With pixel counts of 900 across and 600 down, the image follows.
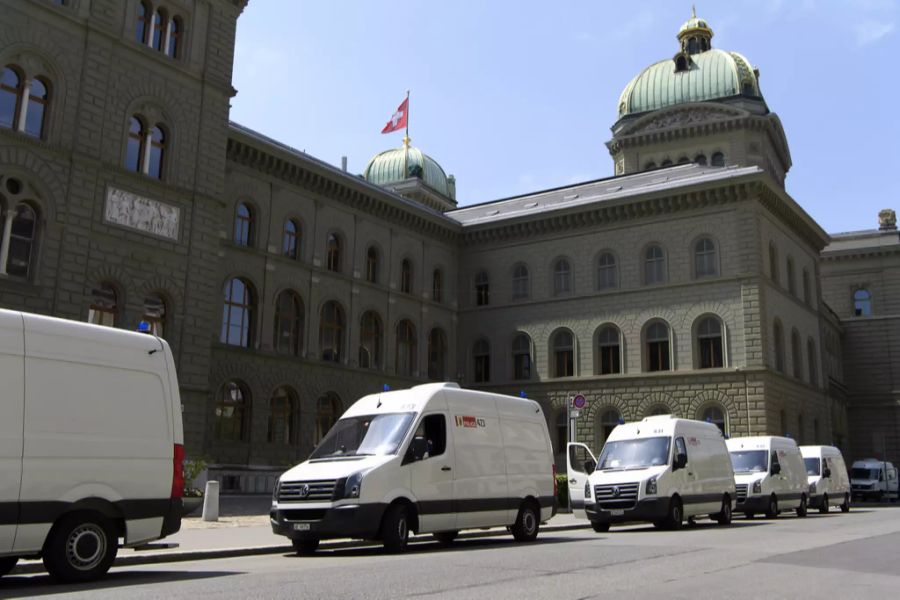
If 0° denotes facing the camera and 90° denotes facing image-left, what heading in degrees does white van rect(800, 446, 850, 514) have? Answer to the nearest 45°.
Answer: approximately 45°

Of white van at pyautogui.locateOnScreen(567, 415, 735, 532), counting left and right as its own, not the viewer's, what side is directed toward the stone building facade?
right

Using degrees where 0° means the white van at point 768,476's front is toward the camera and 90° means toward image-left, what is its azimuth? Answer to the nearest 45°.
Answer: approximately 45°

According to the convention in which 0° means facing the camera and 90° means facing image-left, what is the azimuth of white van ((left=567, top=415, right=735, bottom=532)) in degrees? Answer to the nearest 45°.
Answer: approximately 45°

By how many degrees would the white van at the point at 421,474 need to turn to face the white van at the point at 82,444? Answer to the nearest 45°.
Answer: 0° — it already faces it

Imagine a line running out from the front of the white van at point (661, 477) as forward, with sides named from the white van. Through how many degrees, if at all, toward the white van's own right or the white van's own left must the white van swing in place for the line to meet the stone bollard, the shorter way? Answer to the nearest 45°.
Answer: approximately 45° to the white van's own right

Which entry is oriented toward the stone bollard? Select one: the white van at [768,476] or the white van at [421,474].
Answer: the white van at [768,476]

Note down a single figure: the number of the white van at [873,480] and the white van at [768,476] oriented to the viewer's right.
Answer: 0

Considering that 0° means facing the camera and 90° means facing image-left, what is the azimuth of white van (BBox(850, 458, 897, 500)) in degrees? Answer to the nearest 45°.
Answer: approximately 45°

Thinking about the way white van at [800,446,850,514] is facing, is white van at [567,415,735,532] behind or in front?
in front

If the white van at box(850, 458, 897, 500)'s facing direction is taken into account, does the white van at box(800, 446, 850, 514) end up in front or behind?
in front

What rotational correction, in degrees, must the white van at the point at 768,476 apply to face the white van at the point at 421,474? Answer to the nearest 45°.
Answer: approximately 45° to its left

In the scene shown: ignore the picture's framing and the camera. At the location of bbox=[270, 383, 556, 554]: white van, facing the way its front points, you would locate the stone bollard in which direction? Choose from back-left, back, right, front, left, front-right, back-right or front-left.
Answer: right

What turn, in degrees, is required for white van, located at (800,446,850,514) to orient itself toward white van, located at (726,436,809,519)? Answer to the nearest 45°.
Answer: approximately 45° to its left
